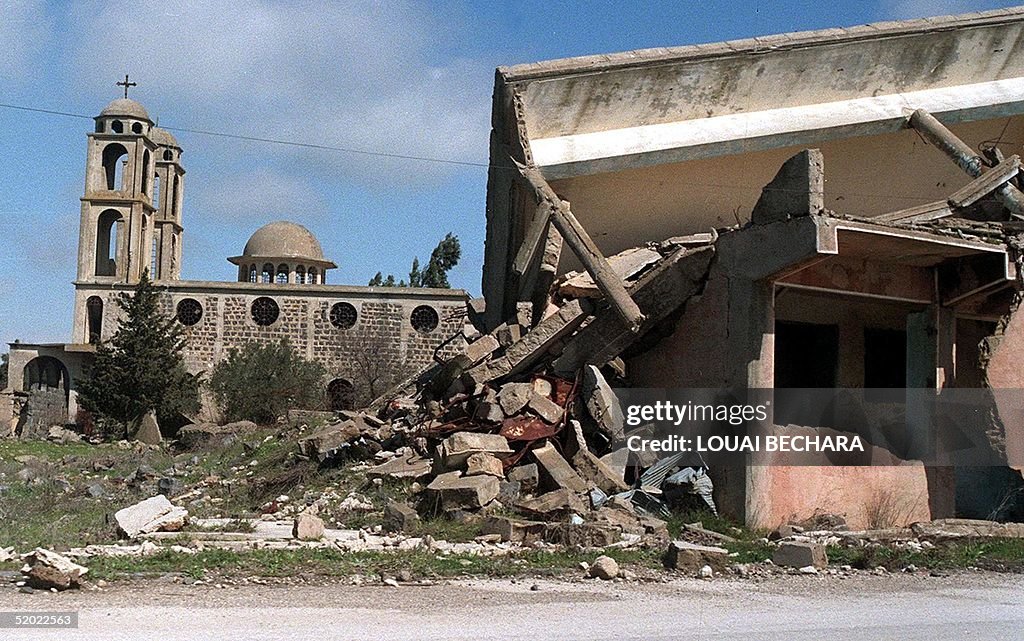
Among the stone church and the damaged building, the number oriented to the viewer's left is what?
1

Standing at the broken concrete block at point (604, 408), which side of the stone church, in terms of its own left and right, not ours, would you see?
left

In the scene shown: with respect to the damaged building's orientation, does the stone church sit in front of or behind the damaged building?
behind

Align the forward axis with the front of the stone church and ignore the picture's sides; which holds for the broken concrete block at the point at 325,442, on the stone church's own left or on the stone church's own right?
on the stone church's own left

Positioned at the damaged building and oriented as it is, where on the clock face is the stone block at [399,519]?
The stone block is roughly at 1 o'clock from the damaged building.

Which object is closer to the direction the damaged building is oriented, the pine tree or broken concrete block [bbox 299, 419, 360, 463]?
the broken concrete block

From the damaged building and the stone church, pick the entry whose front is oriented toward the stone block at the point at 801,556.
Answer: the damaged building

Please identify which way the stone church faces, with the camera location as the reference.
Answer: facing to the left of the viewer

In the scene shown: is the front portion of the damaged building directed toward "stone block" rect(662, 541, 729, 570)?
yes

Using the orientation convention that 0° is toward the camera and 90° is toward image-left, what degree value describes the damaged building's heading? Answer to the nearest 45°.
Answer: approximately 0°
